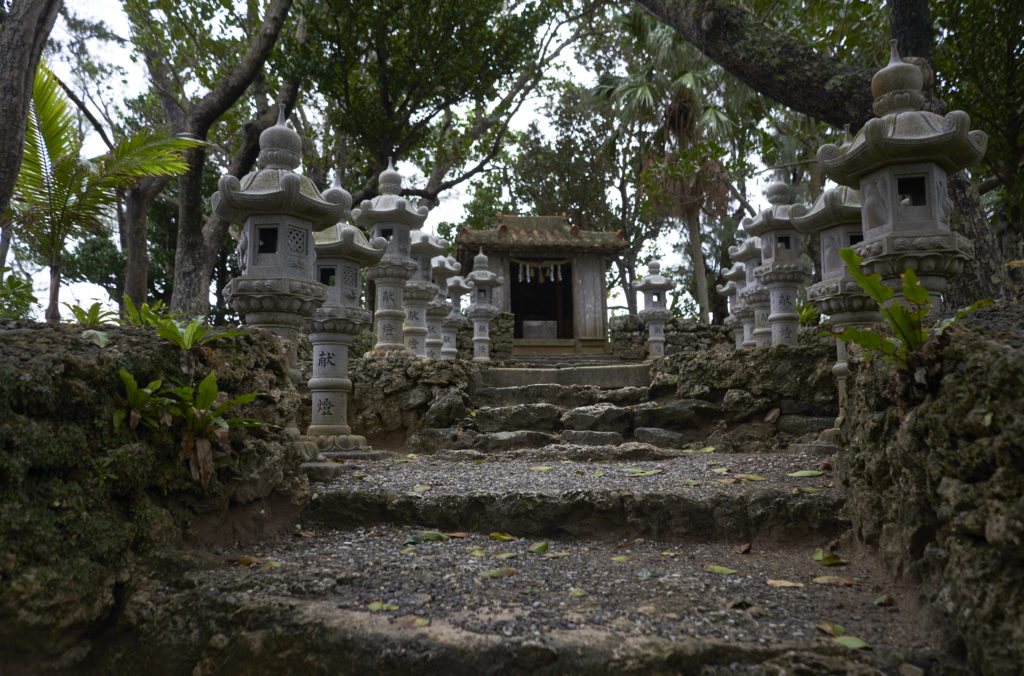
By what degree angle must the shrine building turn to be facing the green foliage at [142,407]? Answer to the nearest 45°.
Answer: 0° — it already faces it

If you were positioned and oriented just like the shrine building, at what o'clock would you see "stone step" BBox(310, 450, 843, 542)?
The stone step is roughly at 12 o'clock from the shrine building.

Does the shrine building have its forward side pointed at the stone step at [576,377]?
yes

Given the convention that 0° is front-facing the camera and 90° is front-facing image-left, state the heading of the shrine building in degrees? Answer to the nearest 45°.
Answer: approximately 0°

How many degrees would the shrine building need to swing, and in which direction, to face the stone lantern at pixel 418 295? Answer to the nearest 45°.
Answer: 0° — it already faces it

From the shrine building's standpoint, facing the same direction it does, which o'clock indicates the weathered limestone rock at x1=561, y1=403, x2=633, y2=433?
The weathered limestone rock is roughly at 12 o'clock from the shrine building.

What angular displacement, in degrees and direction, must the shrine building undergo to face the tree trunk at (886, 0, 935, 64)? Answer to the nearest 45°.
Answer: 0° — it already faces it
